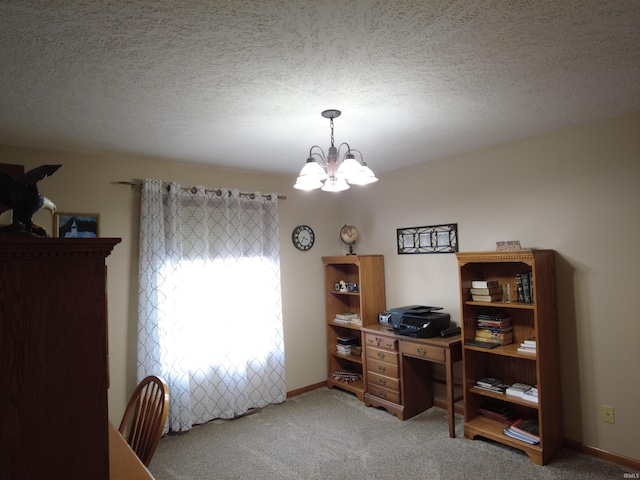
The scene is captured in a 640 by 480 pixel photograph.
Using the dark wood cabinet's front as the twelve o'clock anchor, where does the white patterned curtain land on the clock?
The white patterned curtain is roughly at 10 o'clock from the dark wood cabinet.

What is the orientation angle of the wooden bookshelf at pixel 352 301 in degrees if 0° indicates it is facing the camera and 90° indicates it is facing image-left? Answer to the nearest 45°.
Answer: approximately 45°

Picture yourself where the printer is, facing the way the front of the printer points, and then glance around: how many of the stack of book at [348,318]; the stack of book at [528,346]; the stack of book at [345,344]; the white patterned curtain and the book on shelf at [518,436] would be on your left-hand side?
2

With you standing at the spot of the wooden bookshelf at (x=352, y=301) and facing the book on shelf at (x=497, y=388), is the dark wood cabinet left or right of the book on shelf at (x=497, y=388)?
right

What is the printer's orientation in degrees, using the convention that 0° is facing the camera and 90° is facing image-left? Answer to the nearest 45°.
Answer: approximately 45°

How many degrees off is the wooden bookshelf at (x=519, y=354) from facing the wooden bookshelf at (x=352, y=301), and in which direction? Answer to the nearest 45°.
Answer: approximately 90° to its right

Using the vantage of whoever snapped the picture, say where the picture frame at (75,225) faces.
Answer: facing the viewer

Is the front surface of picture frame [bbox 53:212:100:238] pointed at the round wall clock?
no

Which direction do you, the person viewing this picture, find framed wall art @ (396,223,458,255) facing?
facing the viewer and to the left of the viewer

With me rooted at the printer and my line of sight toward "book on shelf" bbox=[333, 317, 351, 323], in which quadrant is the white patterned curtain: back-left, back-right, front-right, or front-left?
front-left

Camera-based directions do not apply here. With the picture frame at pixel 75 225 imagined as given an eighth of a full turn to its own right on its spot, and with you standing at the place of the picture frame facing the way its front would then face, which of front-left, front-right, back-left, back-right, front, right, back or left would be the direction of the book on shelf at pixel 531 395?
left

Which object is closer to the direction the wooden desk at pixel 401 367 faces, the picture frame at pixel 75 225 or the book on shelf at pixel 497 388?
the picture frame
